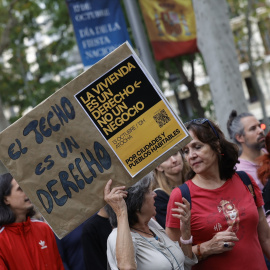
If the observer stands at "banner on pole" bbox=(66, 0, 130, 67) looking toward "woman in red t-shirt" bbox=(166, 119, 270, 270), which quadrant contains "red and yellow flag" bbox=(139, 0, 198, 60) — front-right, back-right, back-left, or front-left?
back-left

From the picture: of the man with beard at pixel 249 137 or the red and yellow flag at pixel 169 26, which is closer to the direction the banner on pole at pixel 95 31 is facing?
the man with beard

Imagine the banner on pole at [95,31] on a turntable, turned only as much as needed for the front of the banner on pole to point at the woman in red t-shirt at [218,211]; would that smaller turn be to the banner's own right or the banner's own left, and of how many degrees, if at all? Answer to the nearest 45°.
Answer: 0° — it already faces them

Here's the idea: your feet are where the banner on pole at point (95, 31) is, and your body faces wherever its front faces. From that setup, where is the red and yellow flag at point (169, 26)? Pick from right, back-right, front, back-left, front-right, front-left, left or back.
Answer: back-left

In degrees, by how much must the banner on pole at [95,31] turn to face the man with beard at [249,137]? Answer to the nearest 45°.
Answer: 0° — it already faces them

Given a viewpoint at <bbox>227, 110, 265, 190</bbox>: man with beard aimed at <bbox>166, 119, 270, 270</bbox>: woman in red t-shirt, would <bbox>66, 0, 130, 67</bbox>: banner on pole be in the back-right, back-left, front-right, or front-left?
back-right

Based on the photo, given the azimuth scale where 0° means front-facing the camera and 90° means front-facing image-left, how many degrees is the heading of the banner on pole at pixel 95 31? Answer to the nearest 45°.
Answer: approximately 0°
